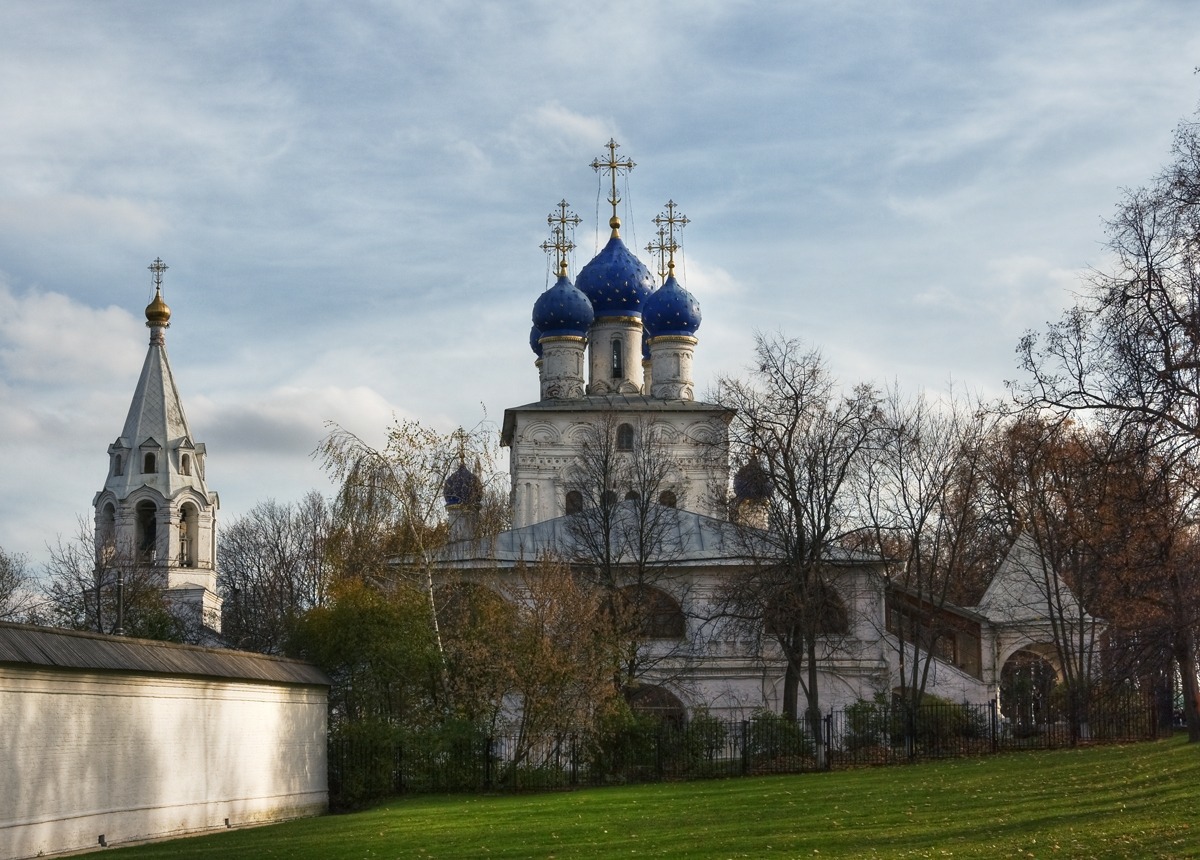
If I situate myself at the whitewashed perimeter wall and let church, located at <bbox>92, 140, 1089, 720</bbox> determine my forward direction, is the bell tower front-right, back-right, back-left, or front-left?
front-left
